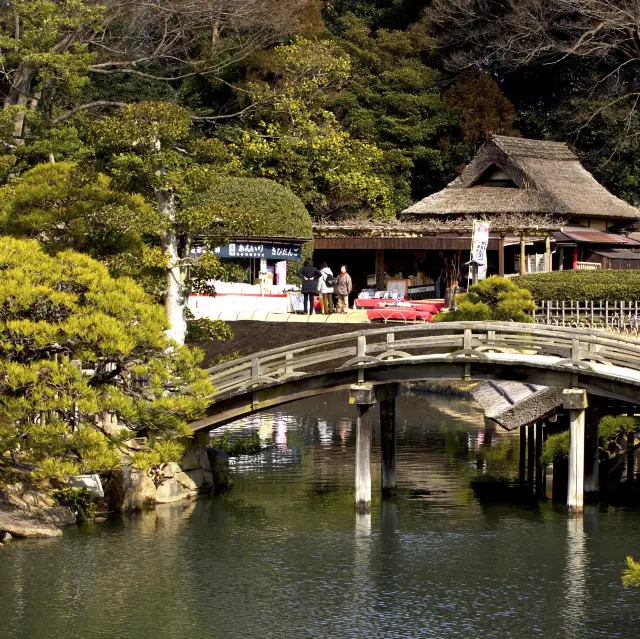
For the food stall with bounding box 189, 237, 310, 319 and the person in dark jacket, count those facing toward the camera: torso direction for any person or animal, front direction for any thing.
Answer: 1

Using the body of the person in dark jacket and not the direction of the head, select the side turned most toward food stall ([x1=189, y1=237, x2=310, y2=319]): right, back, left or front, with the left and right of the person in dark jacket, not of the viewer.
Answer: left

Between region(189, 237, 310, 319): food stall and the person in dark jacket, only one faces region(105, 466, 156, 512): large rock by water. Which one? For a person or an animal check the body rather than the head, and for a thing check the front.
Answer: the food stall

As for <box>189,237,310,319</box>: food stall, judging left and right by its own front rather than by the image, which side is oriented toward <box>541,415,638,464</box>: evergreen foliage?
front

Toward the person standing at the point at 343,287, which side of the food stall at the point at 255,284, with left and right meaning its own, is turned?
left

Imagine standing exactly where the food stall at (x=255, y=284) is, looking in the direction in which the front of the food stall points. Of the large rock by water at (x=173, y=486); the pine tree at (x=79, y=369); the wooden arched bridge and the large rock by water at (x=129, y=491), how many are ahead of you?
4

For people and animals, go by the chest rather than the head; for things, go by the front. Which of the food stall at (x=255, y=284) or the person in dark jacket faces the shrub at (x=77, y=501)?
the food stall

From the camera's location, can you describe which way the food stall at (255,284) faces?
facing the viewer

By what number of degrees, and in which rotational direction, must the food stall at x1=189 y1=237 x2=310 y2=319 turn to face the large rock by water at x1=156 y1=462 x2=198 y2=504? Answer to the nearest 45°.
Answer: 0° — it already faces it

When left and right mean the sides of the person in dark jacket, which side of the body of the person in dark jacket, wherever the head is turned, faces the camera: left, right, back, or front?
back

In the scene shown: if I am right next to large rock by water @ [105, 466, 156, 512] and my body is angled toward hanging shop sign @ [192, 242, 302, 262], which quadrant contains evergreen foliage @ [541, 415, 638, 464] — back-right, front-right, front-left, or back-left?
front-right

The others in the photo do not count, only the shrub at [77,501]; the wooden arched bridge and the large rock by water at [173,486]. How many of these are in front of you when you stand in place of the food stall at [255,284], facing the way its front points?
3

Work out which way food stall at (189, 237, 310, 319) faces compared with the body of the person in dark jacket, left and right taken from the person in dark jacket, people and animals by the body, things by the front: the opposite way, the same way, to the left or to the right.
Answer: the opposite way

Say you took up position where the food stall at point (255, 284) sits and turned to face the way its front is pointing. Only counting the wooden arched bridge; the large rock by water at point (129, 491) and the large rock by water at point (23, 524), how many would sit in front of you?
3
